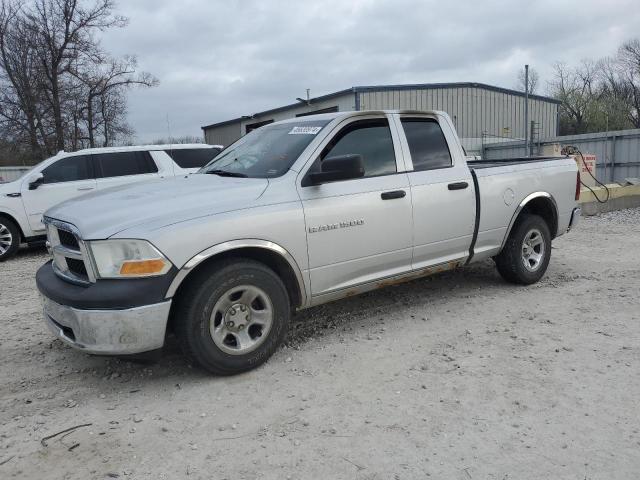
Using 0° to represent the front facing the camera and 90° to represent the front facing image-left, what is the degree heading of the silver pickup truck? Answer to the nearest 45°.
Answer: approximately 45°

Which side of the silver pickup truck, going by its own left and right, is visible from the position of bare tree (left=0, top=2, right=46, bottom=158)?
right

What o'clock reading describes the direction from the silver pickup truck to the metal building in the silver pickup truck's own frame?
The metal building is roughly at 5 o'clock from the silver pickup truck.

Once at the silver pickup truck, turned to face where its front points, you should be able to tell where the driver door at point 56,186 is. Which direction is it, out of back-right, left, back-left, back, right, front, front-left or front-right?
right

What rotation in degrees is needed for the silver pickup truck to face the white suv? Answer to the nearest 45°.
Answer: approximately 90° to its right
